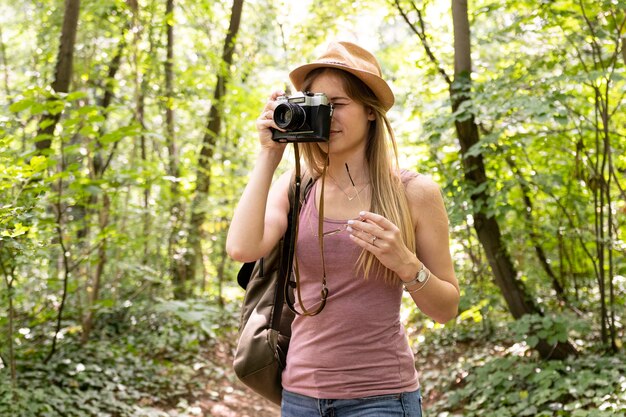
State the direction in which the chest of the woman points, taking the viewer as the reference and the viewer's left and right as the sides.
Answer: facing the viewer and to the left of the viewer
